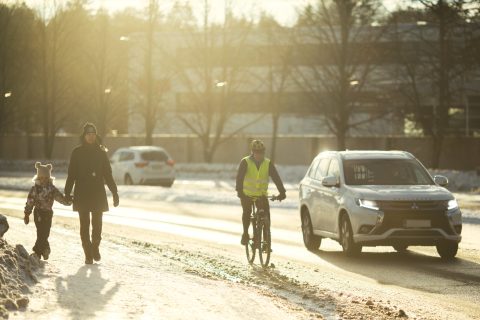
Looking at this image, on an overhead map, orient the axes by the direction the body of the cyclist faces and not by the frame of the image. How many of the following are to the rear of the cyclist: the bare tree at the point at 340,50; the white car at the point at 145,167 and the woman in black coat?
2

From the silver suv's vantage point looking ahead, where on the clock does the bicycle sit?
The bicycle is roughly at 3 o'clock from the silver suv.

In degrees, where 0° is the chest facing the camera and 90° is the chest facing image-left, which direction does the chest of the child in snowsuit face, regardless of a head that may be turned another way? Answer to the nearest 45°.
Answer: approximately 0°

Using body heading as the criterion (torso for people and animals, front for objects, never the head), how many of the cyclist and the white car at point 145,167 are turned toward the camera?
1

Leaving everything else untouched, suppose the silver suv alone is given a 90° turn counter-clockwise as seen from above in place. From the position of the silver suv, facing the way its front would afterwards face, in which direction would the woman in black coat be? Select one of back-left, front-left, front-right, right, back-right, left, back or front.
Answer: back

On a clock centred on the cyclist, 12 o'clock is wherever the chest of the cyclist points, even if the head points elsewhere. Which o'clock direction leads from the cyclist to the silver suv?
The silver suv is roughly at 8 o'clock from the cyclist.

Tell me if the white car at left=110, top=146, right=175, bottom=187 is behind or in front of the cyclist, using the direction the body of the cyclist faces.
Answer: behind
